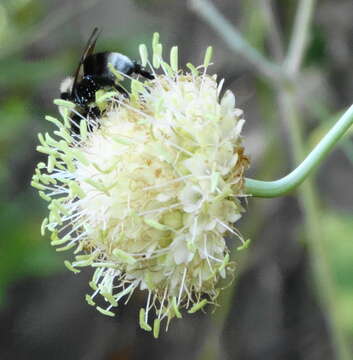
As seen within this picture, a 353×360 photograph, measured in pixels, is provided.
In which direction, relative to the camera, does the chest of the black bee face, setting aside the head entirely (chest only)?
to the viewer's left
